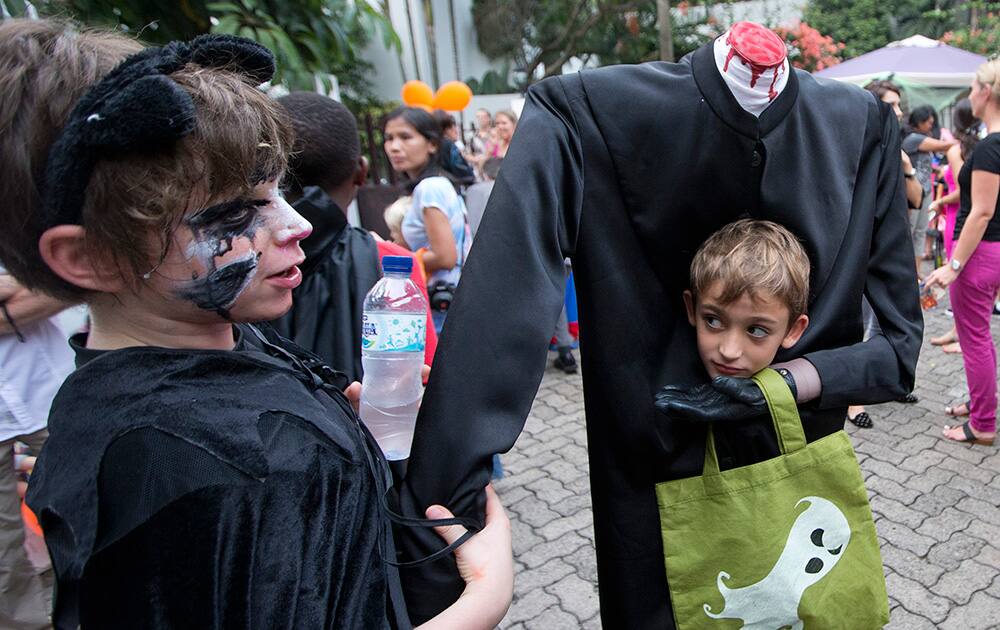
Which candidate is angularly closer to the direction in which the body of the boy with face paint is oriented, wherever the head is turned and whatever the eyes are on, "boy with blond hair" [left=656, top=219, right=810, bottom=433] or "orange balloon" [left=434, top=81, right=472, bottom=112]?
the boy with blond hair

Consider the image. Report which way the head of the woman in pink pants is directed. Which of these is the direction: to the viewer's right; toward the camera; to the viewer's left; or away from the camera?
to the viewer's left

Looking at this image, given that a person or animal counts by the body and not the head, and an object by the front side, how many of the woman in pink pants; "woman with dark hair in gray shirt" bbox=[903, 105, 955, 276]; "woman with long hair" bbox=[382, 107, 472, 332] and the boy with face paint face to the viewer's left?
2

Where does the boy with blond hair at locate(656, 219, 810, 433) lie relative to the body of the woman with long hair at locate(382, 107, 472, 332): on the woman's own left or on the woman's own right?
on the woman's own left

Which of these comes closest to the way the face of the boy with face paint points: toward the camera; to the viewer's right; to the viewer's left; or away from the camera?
to the viewer's right

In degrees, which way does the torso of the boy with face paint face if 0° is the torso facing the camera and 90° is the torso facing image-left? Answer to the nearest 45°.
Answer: approximately 270°

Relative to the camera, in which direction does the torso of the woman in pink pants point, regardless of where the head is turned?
to the viewer's left
